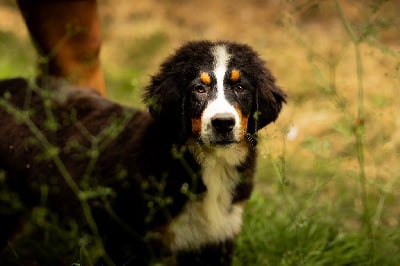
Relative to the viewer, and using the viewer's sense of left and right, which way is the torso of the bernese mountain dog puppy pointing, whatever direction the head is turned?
facing the viewer and to the right of the viewer
